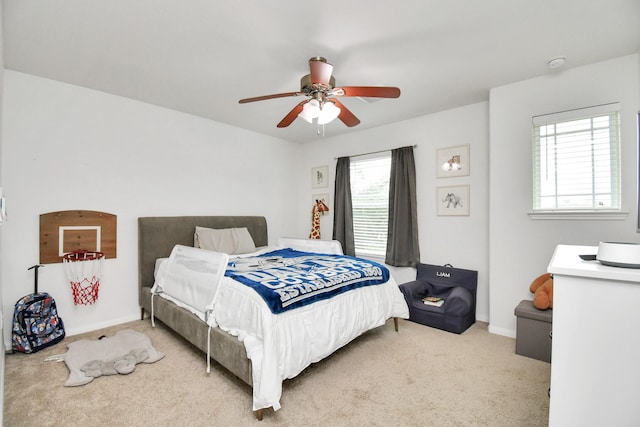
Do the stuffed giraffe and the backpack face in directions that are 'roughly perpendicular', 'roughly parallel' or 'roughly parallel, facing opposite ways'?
roughly parallel

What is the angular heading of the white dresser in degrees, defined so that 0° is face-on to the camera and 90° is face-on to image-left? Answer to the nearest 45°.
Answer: approximately 90°

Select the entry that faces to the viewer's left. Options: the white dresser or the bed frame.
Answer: the white dresser

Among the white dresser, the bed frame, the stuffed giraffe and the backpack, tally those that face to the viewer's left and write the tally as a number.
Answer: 1

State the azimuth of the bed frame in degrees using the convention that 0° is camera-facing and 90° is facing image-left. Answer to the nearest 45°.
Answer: approximately 315°

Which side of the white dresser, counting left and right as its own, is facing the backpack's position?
front

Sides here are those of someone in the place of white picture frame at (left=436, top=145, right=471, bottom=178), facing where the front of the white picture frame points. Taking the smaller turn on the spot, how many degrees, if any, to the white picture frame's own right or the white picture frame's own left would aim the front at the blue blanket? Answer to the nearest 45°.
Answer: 0° — it already faces it

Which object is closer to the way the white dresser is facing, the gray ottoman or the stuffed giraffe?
the stuffed giraffe

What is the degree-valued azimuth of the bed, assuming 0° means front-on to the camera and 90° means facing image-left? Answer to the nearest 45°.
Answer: approximately 315°

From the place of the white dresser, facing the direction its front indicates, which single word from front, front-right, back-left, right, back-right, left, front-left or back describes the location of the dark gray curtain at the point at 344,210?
front-right

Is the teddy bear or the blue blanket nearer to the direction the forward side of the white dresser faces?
the blue blanket
